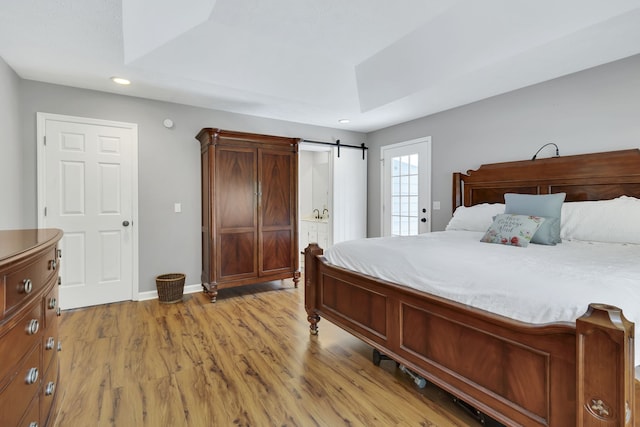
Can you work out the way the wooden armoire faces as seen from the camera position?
facing the viewer and to the right of the viewer

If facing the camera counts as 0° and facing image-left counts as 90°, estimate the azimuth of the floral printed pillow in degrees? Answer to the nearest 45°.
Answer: approximately 45°

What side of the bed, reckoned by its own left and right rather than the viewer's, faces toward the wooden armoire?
right

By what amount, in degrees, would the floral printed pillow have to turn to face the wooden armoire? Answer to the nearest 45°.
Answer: approximately 45° to its right

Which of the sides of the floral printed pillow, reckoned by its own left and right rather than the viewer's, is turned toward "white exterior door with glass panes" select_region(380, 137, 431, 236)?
right

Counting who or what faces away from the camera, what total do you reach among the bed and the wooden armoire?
0

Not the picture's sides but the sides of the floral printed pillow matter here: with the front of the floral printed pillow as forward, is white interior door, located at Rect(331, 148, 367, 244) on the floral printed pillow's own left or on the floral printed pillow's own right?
on the floral printed pillow's own right

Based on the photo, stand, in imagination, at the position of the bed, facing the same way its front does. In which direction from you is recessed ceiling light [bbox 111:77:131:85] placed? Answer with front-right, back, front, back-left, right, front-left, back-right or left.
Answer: front-right

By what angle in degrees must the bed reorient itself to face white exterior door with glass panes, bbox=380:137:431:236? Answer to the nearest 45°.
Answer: approximately 135° to its right

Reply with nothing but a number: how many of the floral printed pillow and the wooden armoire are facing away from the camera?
0

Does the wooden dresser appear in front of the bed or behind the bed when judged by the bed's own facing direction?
in front
